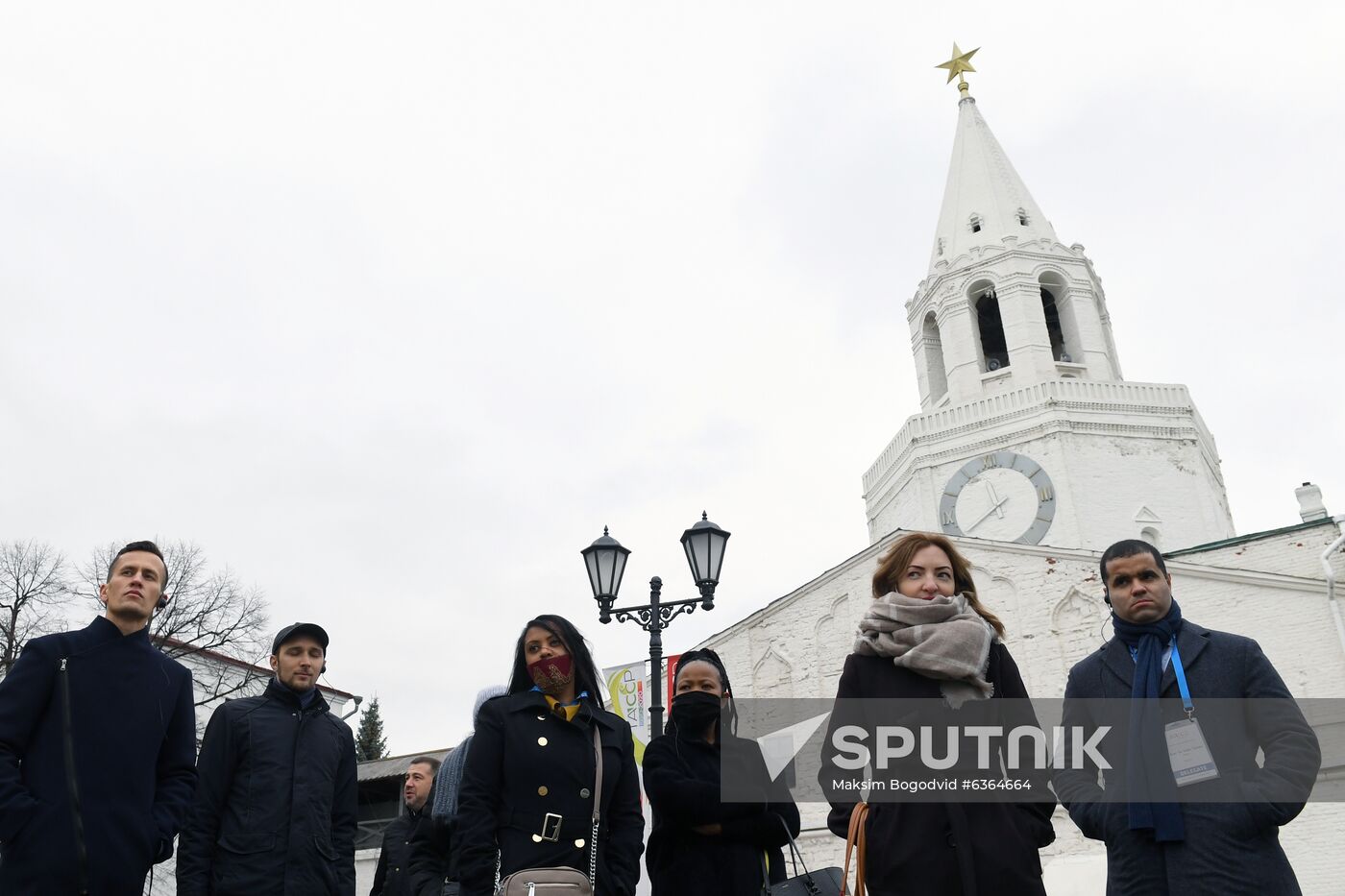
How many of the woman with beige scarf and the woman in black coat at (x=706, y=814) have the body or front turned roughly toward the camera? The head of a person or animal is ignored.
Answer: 2

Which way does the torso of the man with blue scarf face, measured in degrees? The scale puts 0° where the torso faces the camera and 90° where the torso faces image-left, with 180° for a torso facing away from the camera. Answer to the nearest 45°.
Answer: approximately 45°

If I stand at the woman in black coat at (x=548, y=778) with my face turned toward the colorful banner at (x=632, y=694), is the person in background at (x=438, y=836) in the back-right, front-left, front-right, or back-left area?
front-left

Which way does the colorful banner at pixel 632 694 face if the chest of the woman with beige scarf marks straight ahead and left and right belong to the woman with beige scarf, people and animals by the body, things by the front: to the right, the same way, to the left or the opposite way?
the same way

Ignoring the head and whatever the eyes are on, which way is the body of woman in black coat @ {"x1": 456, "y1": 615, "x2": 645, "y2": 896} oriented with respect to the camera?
toward the camera

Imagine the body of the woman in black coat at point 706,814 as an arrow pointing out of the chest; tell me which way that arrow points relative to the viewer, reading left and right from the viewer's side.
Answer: facing the viewer

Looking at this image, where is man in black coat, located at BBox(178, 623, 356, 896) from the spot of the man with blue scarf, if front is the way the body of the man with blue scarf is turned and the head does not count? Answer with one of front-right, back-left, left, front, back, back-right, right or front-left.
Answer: front-right

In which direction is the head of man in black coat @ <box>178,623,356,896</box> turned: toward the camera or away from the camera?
toward the camera

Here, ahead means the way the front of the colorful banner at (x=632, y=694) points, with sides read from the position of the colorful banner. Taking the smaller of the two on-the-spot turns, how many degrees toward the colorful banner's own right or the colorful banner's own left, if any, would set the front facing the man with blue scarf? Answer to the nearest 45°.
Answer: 0° — it already faces them

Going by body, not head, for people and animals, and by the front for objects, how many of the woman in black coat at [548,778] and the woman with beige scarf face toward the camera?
2

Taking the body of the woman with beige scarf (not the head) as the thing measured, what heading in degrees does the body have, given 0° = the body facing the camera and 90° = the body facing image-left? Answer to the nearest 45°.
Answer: approximately 0°

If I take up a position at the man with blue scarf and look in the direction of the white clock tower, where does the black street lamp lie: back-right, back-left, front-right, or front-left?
front-left

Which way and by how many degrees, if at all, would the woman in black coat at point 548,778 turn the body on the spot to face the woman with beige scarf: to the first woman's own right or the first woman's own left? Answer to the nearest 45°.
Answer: approximately 45° to the first woman's own left

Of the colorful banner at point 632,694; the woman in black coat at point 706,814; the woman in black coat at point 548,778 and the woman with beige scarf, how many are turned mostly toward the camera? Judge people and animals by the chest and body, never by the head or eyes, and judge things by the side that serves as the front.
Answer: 4

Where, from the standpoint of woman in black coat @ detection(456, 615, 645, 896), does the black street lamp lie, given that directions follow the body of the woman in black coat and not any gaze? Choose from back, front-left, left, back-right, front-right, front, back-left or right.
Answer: back

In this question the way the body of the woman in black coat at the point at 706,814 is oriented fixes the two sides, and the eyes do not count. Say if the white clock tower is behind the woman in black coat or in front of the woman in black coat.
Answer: behind

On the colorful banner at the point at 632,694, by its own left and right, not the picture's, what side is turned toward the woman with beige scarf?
front
